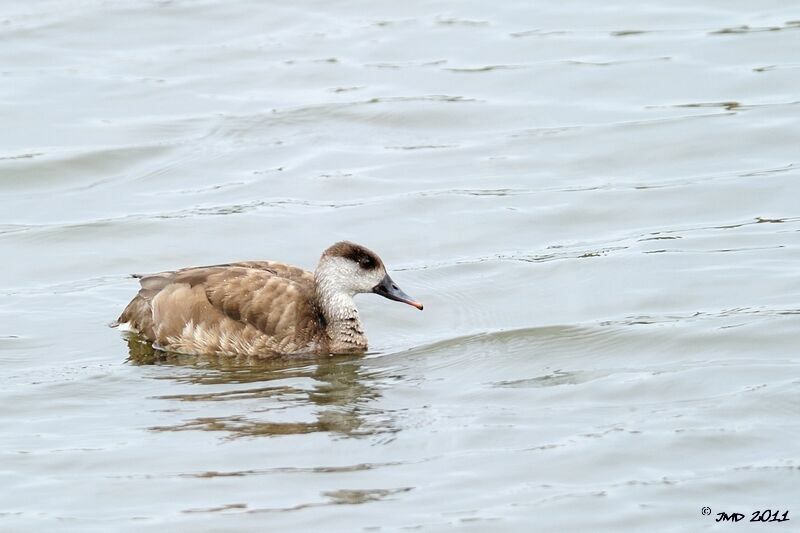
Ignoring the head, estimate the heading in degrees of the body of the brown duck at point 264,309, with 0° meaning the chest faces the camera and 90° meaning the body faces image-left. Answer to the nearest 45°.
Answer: approximately 270°
